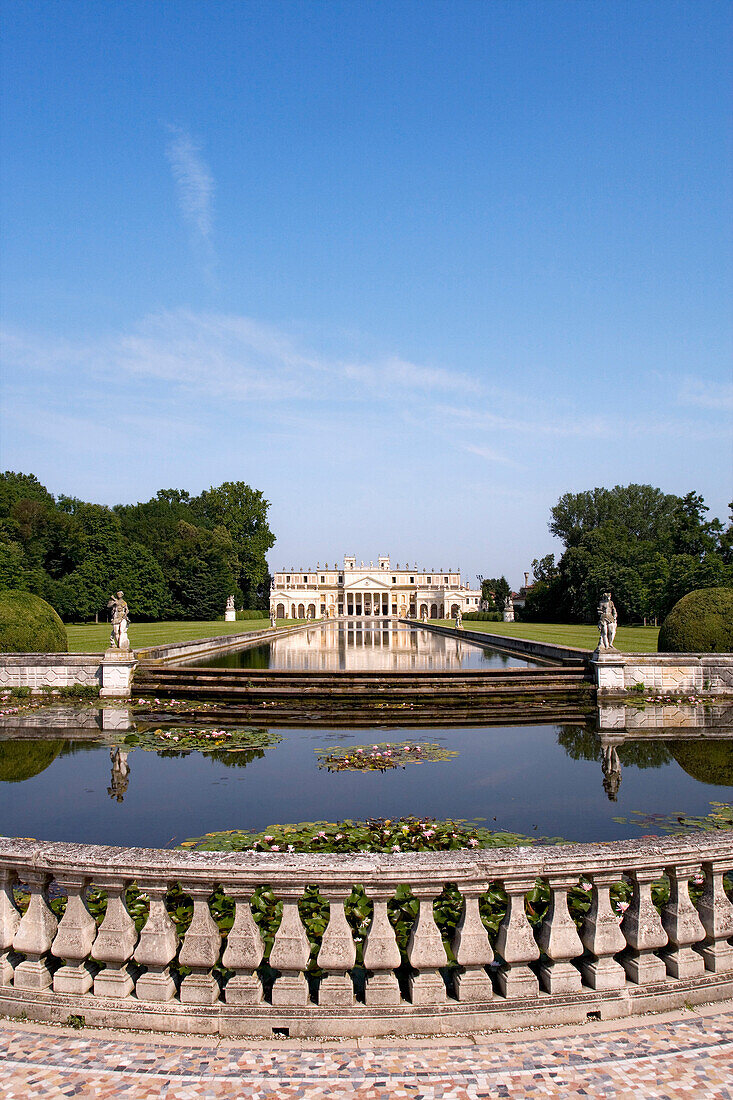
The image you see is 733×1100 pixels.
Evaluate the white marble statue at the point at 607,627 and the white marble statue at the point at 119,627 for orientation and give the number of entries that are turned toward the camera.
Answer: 2

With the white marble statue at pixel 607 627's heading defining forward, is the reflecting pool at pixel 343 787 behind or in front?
in front

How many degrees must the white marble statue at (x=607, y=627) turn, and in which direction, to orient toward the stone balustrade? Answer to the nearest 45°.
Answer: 0° — it already faces it

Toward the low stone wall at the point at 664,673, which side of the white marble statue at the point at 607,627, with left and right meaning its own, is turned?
left

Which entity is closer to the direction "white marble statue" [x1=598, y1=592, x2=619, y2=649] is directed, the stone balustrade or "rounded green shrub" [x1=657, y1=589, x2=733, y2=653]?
the stone balustrade

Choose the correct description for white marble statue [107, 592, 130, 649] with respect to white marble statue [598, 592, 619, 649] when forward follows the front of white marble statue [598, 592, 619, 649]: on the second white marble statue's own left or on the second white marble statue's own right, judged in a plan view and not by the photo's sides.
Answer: on the second white marble statue's own right

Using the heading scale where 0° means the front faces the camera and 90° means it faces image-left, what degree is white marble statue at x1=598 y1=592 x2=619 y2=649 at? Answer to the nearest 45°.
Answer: approximately 0°

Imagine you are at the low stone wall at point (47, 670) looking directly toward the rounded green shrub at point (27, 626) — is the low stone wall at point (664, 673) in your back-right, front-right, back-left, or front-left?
back-right

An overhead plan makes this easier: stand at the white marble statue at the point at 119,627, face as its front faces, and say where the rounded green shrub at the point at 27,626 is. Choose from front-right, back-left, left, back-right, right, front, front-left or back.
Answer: back-right

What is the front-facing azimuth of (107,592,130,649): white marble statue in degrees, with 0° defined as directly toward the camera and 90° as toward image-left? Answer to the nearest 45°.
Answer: approximately 0°

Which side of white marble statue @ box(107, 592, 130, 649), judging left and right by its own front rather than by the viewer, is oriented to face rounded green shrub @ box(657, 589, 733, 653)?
left
